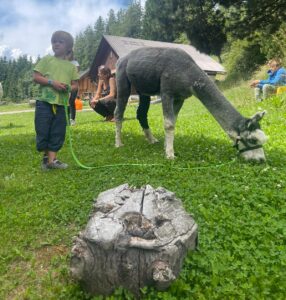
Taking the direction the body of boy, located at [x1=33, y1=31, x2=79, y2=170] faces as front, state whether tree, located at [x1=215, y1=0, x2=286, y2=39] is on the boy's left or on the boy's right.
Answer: on the boy's left

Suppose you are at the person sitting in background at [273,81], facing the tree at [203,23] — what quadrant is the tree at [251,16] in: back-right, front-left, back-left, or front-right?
front-right

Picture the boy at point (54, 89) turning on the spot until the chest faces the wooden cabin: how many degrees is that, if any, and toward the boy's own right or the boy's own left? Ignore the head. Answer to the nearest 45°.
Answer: approximately 135° to the boy's own left

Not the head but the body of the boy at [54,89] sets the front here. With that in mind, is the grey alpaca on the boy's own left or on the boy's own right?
on the boy's own left

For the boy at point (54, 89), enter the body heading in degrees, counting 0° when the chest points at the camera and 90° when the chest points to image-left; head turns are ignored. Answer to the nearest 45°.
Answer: approximately 315°

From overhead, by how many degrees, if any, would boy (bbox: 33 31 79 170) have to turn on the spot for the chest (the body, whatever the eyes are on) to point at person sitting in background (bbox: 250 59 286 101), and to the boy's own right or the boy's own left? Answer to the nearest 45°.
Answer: approximately 90° to the boy's own left

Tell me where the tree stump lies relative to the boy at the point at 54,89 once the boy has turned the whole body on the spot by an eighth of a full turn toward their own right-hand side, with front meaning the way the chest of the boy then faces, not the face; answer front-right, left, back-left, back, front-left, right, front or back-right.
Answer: front

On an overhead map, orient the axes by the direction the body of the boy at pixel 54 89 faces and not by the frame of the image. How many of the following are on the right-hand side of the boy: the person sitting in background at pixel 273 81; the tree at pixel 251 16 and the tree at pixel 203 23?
0

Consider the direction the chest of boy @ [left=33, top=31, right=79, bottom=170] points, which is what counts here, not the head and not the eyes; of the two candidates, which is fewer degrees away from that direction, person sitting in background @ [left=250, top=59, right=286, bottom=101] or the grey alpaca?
the grey alpaca

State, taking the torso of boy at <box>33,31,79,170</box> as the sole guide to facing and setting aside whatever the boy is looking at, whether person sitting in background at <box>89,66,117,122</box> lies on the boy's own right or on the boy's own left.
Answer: on the boy's own left
